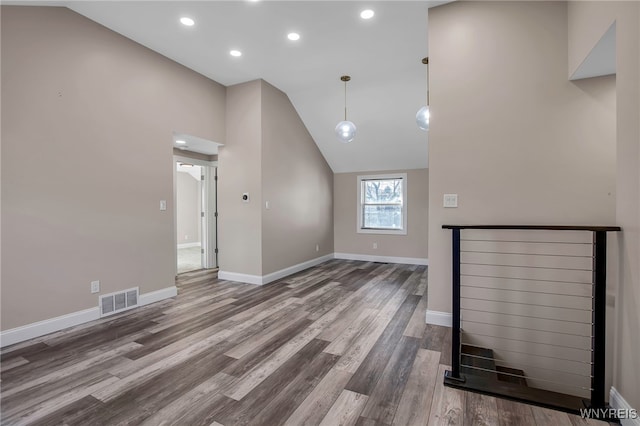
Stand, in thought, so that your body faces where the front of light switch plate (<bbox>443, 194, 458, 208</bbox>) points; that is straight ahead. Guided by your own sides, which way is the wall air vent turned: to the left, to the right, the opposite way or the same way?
to the left

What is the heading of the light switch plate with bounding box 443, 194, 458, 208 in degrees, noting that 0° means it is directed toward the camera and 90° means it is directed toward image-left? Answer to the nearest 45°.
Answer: approximately 0°

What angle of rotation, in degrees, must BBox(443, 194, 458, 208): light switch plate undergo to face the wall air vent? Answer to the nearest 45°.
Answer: approximately 90° to its right

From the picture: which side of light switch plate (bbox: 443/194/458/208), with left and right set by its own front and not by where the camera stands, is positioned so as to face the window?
back

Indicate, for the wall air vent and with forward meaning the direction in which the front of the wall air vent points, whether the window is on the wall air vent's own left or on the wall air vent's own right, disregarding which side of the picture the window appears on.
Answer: on the wall air vent's own left

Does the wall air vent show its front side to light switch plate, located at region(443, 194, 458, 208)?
yes

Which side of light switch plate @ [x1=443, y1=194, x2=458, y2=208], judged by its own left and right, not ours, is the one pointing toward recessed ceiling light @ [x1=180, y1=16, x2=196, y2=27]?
right
